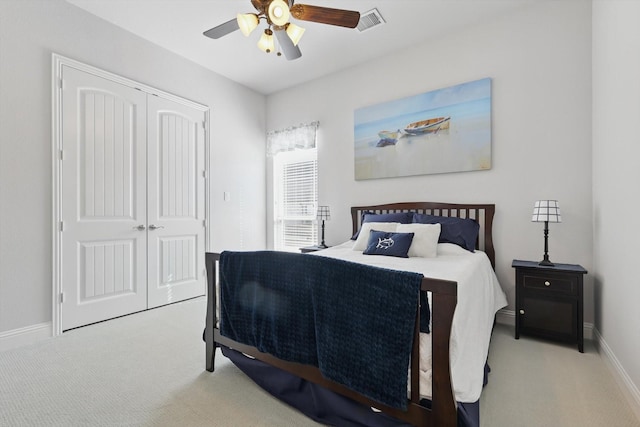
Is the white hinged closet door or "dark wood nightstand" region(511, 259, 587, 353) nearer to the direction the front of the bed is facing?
the white hinged closet door

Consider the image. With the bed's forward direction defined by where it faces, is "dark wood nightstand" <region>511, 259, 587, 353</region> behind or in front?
behind

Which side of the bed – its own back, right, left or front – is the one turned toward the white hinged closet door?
right

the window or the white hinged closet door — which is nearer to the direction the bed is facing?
the white hinged closet door

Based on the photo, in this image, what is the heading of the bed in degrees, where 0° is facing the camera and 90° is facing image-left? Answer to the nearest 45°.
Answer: approximately 45°

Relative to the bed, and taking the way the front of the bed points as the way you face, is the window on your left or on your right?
on your right
